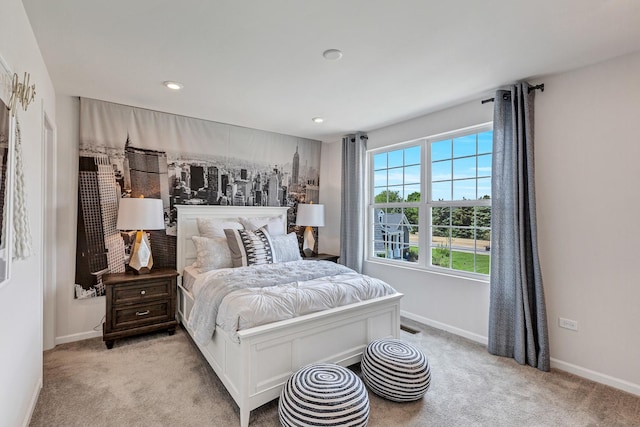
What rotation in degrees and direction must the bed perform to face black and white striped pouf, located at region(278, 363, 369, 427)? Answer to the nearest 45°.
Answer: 0° — it already faces it

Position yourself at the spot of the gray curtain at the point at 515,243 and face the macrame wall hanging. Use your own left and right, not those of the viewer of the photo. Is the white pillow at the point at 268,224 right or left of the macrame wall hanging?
right

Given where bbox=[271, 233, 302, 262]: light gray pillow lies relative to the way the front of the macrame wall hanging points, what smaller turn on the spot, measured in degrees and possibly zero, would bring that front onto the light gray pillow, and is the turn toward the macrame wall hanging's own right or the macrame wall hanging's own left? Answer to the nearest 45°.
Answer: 0° — it already faces it

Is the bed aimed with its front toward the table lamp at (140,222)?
no

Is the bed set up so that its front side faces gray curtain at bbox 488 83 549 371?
no

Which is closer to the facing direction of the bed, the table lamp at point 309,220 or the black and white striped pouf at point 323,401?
the black and white striped pouf

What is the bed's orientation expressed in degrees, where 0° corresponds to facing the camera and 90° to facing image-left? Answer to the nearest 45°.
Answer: approximately 315°

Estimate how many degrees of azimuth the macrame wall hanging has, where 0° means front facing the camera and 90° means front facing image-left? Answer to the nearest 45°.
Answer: approximately 270°

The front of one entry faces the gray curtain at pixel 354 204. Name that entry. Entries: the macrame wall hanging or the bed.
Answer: the macrame wall hanging

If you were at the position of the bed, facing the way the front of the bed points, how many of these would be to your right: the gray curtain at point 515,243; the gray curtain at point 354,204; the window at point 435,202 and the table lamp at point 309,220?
0

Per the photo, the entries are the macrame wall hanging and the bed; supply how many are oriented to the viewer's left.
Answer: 0

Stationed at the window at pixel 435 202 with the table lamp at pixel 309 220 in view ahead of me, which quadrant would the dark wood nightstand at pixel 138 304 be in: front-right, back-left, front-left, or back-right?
front-left

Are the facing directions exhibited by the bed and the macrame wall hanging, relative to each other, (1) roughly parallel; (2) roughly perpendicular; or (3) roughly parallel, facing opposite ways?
roughly perpendicular

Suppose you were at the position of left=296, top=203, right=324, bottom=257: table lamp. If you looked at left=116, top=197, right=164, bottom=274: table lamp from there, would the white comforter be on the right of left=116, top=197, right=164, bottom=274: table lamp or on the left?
left

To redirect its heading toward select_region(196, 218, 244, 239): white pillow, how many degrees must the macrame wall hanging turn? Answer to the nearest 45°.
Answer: approximately 45° to its left

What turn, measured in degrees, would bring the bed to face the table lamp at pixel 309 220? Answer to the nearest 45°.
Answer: approximately 135° to its left
